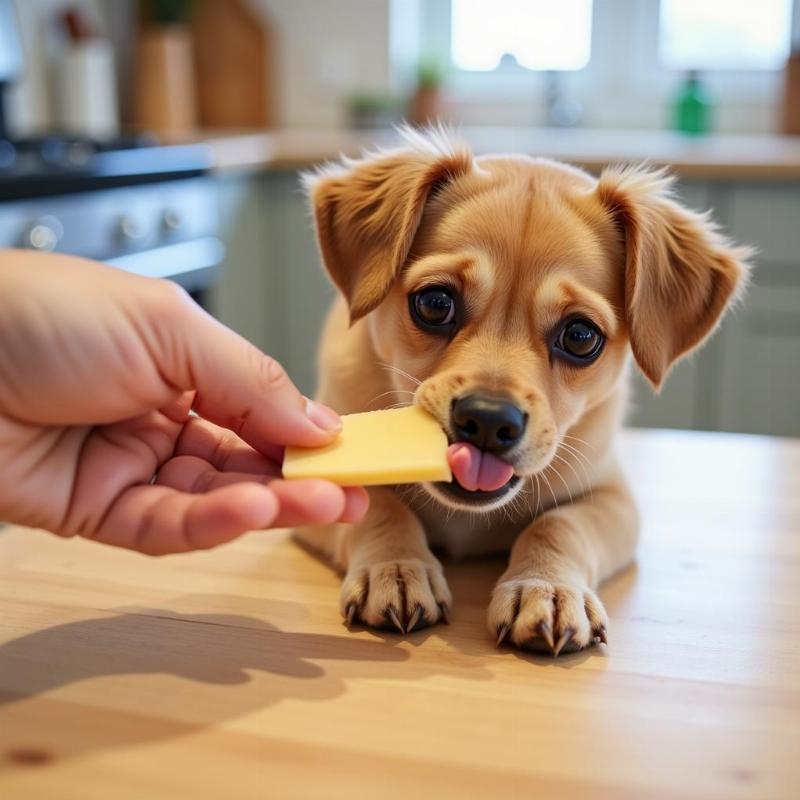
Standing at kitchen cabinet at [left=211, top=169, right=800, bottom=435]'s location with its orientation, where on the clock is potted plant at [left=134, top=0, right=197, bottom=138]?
The potted plant is roughly at 4 o'clock from the kitchen cabinet.

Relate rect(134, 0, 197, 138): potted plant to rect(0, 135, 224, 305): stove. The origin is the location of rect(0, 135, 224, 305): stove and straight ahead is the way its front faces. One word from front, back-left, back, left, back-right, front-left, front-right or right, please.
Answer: back-left

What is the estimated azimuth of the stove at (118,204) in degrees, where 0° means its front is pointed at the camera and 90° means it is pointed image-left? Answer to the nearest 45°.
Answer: approximately 315°

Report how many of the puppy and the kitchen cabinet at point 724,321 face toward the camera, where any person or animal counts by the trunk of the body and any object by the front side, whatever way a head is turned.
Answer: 2

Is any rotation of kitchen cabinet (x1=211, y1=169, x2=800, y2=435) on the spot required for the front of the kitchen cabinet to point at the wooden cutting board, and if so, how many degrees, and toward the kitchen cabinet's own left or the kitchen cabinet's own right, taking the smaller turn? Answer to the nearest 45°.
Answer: approximately 135° to the kitchen cabinet's own right

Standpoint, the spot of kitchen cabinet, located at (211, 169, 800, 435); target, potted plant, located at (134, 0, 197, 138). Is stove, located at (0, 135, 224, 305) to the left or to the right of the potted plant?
left

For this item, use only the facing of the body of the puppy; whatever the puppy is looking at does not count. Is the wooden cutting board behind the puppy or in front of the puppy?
behind

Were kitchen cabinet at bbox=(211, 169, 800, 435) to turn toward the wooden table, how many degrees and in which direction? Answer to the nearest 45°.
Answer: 0° — it already faces it

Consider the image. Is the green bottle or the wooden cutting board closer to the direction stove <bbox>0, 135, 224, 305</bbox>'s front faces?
the green bottle
